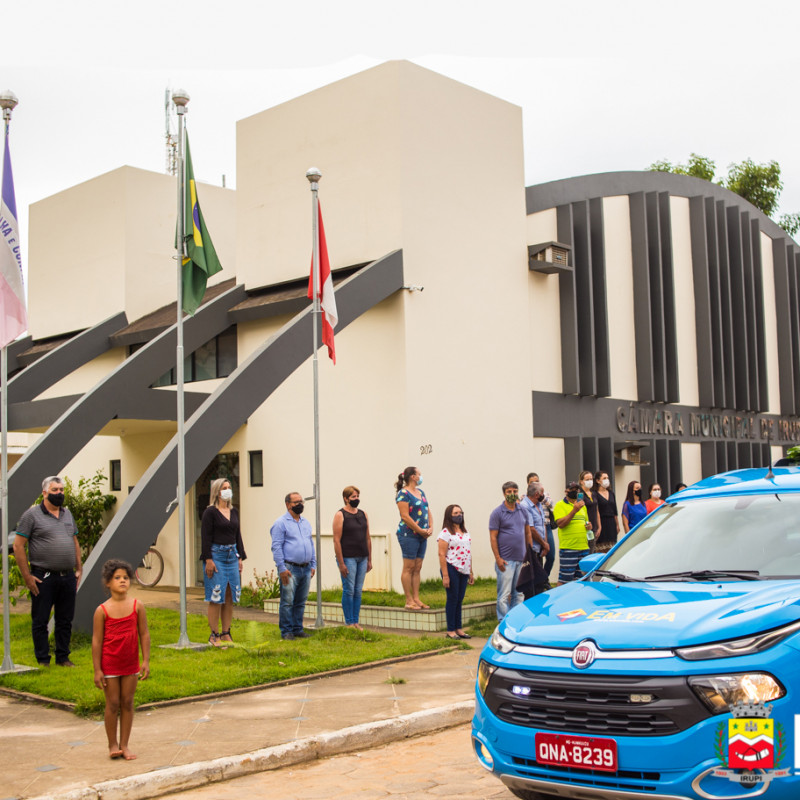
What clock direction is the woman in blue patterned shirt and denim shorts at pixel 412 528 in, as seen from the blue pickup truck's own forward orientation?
The woman in blue patterned shirt and denim shorts is roughly at 4 o'clock from the blue pickup truck.

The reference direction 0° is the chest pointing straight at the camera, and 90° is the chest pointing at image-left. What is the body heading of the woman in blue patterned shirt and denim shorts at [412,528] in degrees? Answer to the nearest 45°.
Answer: approximately 315°

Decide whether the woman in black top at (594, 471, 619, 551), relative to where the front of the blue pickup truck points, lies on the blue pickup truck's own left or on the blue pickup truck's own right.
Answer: on the blue pickup truck's own right

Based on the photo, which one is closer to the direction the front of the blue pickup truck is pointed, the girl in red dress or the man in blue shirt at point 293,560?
the girl in red dress

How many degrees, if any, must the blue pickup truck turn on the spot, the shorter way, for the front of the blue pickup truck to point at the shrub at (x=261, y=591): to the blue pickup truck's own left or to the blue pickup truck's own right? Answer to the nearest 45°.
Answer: approximately 90° to the blue pickup truck's own right

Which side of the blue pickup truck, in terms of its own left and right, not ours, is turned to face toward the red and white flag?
right

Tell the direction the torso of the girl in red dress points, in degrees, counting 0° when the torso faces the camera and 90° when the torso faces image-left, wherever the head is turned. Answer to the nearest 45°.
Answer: approximately 0°

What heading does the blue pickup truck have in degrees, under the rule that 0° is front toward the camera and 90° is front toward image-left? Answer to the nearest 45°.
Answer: approximately 45°
